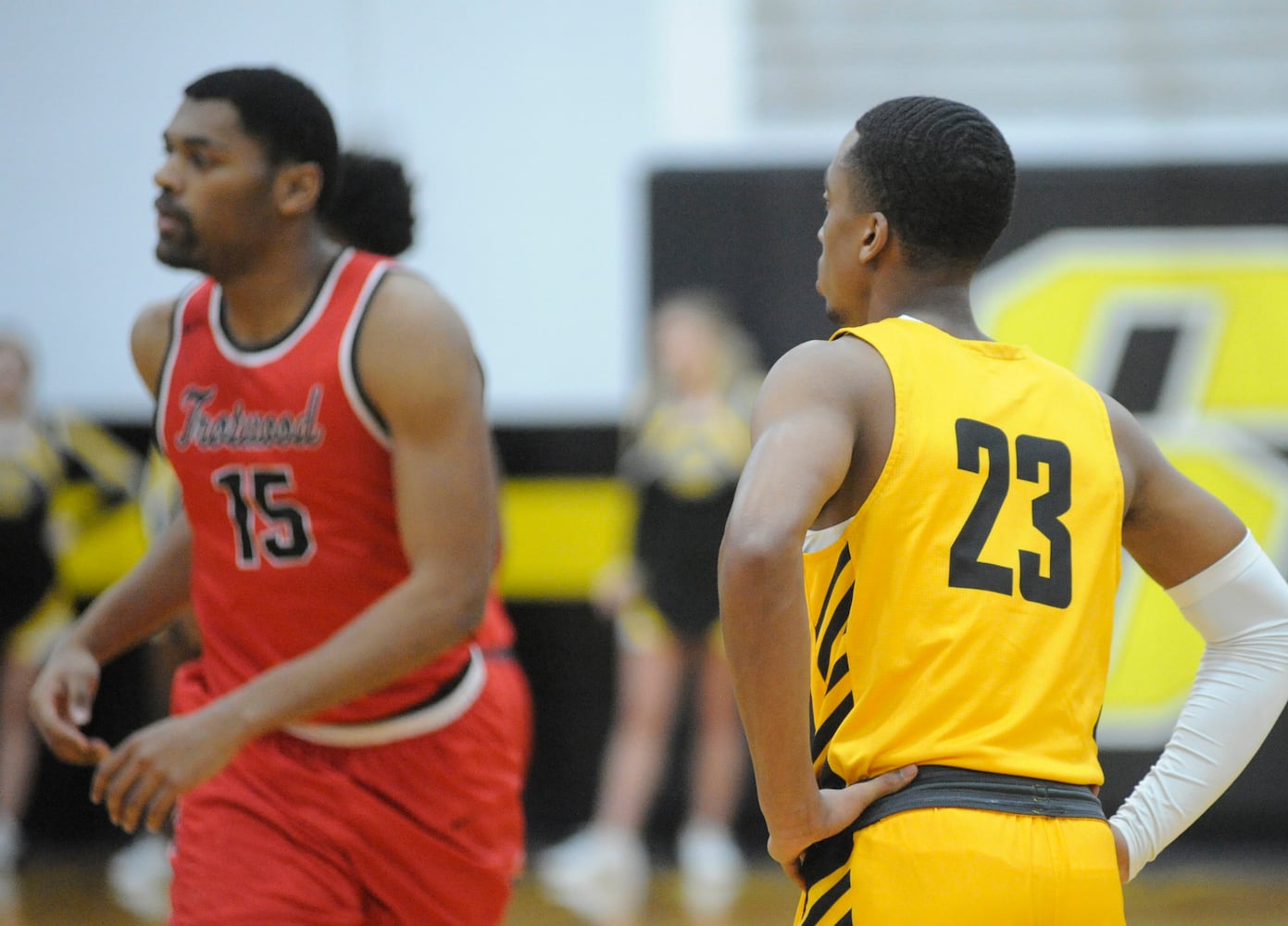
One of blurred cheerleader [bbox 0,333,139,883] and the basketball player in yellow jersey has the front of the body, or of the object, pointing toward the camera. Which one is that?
the blurred cheerleader

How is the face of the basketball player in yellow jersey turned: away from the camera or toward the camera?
away from the camera

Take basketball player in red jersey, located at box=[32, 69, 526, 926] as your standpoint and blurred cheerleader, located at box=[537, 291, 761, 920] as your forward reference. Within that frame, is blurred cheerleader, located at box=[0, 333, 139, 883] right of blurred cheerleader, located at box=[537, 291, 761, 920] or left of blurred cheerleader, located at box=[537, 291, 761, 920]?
left

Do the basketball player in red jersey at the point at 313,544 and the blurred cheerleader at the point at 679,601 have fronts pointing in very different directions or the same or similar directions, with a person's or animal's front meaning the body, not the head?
same or similar directions

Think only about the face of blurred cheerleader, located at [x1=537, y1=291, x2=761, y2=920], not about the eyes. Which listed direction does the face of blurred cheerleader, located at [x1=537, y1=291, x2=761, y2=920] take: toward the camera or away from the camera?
toward the camera

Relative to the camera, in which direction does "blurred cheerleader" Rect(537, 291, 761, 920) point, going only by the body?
toward the camera

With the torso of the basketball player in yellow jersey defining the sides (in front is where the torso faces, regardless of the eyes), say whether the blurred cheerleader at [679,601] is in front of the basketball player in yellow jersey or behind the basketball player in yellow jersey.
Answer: in front

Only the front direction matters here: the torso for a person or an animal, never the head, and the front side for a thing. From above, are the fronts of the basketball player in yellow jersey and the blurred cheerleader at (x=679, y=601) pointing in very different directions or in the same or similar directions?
very different directions

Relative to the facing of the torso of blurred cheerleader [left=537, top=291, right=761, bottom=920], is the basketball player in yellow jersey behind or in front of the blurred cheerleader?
in front

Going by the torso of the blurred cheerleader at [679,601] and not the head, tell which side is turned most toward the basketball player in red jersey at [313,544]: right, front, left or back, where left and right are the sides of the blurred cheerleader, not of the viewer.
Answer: front

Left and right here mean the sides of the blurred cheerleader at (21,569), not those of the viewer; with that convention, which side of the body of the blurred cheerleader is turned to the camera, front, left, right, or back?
front

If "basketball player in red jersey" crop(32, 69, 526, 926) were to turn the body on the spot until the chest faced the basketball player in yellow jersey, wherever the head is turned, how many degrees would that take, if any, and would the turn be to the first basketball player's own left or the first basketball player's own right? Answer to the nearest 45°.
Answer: approximately 90° to the first basketball player's own left

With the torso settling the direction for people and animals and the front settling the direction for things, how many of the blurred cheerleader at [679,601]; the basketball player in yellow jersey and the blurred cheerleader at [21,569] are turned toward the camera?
2

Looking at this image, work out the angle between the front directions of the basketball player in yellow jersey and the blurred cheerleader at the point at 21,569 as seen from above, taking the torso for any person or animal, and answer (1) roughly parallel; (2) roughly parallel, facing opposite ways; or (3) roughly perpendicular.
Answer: roughly parallel, facing opposite ways

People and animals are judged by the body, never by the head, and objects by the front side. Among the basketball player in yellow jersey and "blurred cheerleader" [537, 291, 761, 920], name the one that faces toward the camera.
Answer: the blurred cheerleader

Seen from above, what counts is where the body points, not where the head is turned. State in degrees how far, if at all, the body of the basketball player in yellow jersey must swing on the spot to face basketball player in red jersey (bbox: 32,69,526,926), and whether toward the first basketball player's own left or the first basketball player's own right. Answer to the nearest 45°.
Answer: approximately 45° to the first basketball player's own left
